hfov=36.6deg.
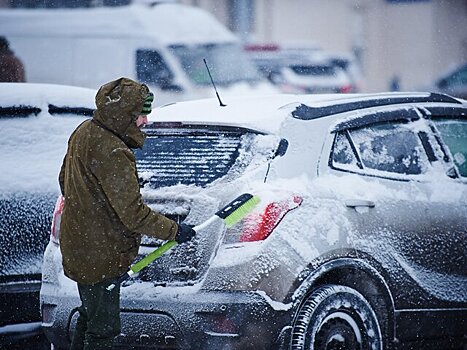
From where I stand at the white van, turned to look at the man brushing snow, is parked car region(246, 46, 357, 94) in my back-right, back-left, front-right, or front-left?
back-left

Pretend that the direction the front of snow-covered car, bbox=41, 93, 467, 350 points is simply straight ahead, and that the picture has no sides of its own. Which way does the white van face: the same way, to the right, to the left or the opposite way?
to the right

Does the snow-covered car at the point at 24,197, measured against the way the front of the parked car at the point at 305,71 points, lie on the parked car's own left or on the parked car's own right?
on the parked car's own left

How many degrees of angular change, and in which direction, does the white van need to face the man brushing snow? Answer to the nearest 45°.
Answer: approximately 45° to its right

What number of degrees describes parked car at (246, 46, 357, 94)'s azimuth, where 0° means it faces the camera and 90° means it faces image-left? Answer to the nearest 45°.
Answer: approximately 135°

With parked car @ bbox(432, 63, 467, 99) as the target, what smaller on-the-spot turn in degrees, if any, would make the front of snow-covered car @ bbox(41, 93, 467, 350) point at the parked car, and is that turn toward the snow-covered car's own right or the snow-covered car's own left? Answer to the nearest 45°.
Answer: approximately 45° to the snow-covered car's own left

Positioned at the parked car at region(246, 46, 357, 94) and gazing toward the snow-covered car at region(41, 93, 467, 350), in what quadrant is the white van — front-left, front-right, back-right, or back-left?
front-right

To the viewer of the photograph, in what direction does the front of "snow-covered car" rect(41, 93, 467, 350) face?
facing away from the viewer and to the right of the viewer

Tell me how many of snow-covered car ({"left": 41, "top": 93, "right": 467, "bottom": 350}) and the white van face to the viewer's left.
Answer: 0

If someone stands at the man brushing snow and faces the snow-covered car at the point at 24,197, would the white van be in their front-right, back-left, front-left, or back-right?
front-right

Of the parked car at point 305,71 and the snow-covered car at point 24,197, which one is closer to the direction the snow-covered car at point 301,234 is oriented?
the parked car

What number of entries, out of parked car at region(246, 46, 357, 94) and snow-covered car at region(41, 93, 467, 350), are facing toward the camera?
0

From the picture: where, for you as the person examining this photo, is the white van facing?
facing the viewer and to the right of the viewer

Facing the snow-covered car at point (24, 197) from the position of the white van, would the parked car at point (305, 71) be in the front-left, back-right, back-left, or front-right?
back-left
